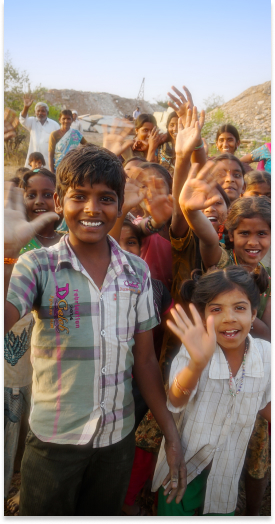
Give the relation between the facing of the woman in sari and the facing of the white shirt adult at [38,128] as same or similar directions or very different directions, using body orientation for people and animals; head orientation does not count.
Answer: same or similar directions

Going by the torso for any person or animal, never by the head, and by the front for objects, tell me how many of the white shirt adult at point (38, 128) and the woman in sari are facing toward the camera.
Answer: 2

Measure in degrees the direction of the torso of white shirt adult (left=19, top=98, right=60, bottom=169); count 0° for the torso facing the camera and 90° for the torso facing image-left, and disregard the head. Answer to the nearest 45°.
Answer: approximately 0°

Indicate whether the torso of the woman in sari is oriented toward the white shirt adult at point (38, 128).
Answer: no

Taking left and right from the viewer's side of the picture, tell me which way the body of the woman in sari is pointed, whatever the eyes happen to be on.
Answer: facing the viewer
